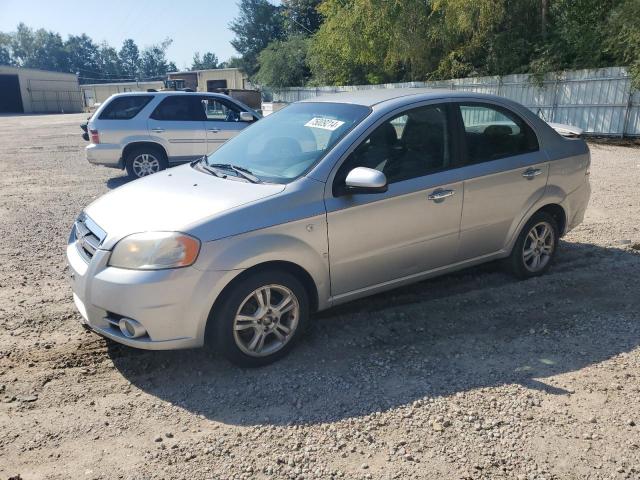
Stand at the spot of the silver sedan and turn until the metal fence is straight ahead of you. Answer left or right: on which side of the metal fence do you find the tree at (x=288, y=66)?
left

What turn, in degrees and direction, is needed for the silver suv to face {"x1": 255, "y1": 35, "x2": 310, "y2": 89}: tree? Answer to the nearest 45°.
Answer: approximately 90° to its left

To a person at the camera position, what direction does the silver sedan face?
facing the viewer and to the left of the viewer

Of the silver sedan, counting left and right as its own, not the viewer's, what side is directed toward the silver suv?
right

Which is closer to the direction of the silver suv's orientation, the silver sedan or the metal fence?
the metal fence

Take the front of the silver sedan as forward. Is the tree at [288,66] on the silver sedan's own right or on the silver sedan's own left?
on the silver sedan's own right

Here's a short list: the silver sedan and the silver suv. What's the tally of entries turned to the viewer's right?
1

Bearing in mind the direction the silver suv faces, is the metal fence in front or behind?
in front

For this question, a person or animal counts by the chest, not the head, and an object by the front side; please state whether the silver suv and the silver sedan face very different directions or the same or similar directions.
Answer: very different directions

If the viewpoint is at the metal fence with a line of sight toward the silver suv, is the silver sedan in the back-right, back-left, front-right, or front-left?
front-left

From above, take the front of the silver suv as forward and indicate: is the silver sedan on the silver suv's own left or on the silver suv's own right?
on the silver suv's own right

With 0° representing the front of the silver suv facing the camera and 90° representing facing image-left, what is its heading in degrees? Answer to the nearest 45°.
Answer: approximately 270°
